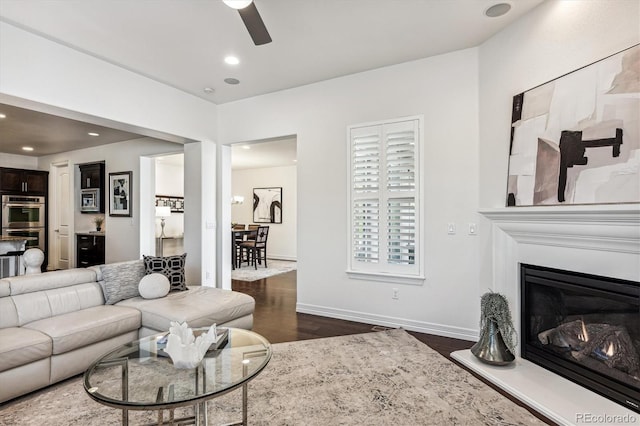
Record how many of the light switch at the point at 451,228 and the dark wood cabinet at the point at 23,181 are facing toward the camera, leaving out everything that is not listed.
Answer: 2

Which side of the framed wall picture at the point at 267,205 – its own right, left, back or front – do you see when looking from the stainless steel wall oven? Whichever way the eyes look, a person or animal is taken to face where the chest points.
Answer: right

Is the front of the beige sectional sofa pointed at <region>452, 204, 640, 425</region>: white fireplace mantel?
yes

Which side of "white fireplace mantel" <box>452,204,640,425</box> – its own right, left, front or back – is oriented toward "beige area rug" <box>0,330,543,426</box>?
front

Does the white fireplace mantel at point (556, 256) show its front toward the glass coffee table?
yes

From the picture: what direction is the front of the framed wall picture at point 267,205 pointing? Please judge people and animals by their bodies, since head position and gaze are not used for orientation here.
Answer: toward the camera

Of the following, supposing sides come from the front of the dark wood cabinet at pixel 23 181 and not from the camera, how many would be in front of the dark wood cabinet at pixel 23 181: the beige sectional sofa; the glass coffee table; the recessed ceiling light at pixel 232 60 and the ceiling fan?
4

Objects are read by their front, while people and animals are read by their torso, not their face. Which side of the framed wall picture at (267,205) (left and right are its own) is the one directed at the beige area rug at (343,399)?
front

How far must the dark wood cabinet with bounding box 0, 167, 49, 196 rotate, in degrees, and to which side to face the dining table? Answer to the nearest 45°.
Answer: approximately 45° to its left

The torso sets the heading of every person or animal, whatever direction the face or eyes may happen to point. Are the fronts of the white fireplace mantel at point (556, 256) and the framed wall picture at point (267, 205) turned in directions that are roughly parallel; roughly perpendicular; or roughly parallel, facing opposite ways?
roughly perpendicular

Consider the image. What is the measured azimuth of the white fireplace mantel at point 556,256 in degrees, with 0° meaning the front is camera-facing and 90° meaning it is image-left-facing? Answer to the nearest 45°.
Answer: approximately 45°

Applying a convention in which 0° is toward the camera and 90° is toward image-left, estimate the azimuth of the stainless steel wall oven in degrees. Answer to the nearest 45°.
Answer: approximately 0°

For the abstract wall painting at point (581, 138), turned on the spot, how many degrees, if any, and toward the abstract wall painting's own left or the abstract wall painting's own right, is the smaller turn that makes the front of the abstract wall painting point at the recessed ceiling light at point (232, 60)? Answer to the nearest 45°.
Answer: approximately 45° to the abstract wall painting's own right

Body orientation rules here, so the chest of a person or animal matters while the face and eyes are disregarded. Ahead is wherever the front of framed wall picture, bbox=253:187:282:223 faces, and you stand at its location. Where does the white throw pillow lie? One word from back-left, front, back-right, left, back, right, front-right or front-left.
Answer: front

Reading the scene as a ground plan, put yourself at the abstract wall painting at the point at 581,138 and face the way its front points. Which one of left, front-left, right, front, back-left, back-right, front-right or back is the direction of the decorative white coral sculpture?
front

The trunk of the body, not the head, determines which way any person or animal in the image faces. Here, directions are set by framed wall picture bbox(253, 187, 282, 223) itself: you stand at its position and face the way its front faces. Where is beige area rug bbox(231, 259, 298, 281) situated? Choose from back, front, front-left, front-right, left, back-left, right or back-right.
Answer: front

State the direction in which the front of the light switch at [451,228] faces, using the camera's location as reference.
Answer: facing the viewer

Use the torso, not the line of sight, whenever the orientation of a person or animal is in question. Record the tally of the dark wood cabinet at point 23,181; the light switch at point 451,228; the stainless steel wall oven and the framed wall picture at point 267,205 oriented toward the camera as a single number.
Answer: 4

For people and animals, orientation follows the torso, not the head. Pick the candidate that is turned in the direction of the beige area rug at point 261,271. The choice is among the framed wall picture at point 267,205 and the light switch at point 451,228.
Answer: the framed wall picture
